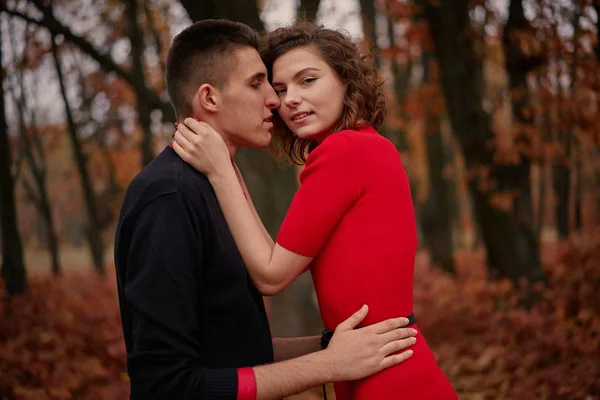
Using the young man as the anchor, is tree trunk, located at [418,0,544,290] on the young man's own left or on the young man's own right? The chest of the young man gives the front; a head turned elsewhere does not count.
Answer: on the young man's own left

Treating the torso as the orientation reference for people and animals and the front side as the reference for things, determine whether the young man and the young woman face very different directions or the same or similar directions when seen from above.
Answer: very different directions

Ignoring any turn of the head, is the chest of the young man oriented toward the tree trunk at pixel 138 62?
no

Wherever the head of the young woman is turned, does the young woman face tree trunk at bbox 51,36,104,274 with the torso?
no

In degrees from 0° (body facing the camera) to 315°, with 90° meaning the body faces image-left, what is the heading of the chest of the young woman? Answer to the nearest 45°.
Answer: approximately 90°

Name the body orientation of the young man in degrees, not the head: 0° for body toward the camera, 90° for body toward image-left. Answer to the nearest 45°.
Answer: approximately 270°

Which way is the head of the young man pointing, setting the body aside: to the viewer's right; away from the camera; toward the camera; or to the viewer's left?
to the viewer's right
